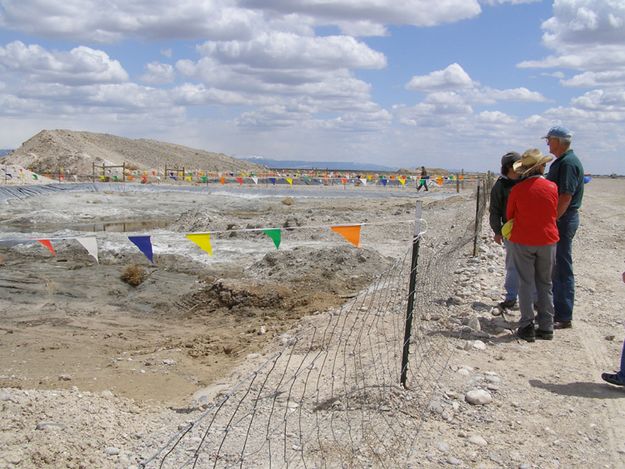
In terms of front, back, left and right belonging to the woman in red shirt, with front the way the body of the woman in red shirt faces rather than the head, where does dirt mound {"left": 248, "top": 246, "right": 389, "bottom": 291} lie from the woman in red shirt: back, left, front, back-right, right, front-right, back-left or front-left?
front-left

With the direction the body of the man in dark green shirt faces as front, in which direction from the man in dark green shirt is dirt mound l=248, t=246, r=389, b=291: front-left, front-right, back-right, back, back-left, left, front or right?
front-right

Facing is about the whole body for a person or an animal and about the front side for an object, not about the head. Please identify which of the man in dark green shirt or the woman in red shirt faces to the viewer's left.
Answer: the man in dark green shirt

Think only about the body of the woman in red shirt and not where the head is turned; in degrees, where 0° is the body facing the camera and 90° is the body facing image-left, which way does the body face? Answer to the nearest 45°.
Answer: approximately 180°

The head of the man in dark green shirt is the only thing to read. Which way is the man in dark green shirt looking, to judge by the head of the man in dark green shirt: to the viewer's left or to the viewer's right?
to the viewer's left

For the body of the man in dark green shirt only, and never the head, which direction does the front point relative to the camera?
to the viewer's left

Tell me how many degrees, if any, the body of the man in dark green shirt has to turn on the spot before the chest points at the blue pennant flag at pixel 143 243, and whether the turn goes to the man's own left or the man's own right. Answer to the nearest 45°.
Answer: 0° — they already face it
